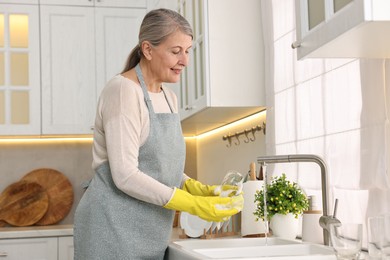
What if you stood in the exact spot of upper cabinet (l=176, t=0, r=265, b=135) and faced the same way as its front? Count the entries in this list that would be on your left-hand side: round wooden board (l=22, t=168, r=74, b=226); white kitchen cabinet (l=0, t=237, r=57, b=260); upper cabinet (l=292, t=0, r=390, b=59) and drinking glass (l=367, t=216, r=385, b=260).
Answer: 2

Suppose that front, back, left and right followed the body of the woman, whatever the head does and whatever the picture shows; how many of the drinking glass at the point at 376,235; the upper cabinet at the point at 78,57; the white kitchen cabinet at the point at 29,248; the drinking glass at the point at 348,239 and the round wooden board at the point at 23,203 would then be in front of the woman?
2

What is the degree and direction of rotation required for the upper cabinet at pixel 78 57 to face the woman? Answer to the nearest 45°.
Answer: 0° — it already faces them

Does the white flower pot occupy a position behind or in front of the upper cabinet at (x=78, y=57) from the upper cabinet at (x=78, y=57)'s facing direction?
in front

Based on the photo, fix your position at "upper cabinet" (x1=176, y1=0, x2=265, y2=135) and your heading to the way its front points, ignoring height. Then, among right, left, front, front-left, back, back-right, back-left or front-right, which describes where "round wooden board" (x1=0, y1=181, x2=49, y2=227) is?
front-right

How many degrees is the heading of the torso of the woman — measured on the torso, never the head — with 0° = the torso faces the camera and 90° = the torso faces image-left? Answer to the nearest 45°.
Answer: approximately 315°

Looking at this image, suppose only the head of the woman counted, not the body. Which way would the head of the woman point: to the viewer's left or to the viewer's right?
to the viewer's right

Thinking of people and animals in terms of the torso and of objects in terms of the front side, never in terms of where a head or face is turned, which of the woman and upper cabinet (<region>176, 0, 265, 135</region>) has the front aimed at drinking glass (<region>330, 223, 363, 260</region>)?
the woman

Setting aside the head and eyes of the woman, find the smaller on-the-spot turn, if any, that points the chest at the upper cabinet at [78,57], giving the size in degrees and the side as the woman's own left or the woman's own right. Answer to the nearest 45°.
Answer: approximately 135° to the woman's own left

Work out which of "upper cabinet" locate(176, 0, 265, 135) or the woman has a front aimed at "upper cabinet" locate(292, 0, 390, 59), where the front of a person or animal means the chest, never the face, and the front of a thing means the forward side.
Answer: the woman
